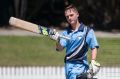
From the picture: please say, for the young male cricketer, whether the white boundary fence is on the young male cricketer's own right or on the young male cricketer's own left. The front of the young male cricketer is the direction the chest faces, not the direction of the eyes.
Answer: on the young male cricketer's own right

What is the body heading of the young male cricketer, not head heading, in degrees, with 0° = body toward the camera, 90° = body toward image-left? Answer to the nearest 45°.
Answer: approximately 45°
